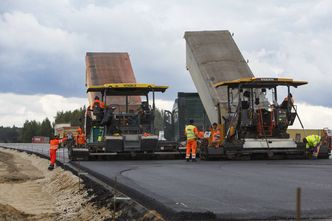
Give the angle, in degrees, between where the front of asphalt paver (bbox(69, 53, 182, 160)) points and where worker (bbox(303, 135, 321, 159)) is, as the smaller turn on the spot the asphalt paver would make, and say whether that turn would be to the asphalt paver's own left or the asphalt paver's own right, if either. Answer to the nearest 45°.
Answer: approximately 90° to the asphalt paver's own right

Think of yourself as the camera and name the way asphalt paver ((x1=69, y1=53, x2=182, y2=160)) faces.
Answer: facing away from the viewer

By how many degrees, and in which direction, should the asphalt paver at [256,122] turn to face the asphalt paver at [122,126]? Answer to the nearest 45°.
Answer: approximately 45° to its left

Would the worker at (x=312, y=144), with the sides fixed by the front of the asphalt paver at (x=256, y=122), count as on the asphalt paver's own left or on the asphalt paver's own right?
on the asphalt paver's own right

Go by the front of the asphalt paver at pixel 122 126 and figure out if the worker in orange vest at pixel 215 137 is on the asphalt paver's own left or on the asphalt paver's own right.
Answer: on the asphalt paver's own right

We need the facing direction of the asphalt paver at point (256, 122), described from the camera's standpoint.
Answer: facing away from the viewer and to the left of the viewer

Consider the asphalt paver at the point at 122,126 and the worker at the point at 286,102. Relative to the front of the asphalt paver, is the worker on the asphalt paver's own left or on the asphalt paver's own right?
on the asphalt paver's own right
